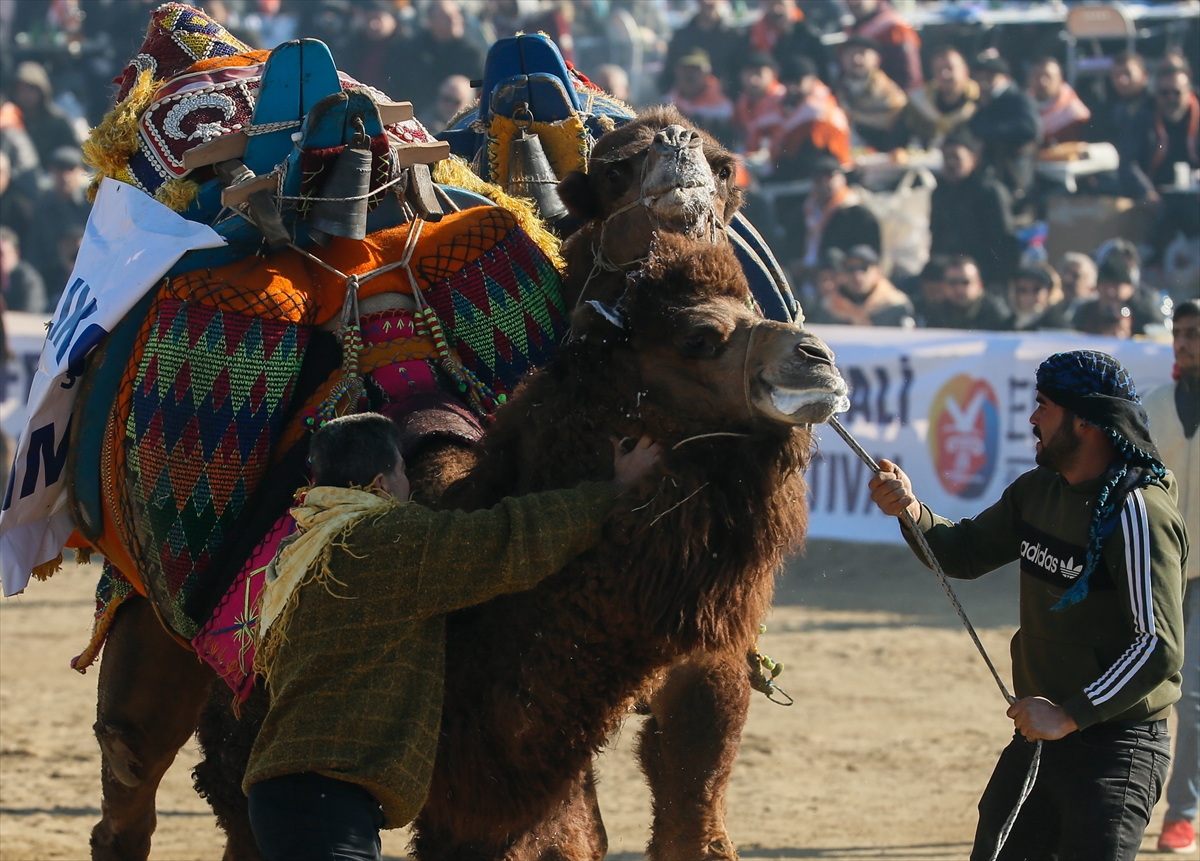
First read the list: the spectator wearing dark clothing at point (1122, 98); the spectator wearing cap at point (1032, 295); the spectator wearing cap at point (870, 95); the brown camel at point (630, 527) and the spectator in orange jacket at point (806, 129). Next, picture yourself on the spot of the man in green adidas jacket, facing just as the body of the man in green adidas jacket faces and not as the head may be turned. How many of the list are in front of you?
1

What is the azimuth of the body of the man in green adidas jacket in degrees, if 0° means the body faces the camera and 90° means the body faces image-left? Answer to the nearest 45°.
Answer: approximately 45°

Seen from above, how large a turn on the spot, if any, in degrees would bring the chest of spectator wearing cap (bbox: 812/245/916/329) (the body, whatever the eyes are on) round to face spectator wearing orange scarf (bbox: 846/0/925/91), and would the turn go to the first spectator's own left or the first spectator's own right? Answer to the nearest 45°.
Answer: approximately 180°

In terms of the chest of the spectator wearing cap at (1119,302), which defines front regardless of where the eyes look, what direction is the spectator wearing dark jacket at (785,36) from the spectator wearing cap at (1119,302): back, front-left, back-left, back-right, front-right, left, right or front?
back-right

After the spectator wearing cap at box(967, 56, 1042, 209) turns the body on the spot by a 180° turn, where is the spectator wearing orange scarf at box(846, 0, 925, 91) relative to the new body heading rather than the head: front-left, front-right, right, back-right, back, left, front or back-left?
left

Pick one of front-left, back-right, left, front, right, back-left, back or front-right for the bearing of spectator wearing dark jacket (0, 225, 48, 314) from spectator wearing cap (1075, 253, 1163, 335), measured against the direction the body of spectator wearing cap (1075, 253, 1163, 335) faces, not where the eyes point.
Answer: right

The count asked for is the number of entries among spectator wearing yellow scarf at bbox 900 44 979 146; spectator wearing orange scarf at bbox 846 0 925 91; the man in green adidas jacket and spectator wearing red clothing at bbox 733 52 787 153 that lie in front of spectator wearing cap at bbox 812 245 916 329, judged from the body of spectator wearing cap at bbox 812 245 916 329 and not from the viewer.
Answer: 1

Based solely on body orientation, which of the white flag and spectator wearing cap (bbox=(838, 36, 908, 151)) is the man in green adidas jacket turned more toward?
the white flag

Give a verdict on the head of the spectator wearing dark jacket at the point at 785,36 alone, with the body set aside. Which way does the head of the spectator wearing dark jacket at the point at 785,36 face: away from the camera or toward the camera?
toward the camera

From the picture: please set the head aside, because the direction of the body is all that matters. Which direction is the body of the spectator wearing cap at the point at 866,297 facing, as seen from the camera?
toward the camera

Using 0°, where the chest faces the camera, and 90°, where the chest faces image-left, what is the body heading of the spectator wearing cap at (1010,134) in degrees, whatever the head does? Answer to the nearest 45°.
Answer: approximately 45°

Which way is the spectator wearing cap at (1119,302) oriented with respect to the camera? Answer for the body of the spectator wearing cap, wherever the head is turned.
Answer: toward the camera

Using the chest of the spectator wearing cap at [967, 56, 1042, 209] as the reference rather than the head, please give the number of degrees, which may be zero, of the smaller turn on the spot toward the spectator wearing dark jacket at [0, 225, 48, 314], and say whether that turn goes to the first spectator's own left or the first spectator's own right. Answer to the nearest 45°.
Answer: approximately 45° to the first spectator's own right

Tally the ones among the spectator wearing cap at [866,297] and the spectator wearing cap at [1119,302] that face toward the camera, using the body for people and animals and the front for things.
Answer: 2

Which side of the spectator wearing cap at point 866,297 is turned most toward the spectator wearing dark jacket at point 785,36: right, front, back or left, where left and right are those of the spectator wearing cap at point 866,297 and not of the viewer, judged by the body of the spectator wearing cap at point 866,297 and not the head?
back

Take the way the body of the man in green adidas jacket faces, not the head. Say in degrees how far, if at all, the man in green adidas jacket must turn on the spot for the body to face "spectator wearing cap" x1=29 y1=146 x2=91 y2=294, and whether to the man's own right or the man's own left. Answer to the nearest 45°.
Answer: approximately 90° to the man's own right
